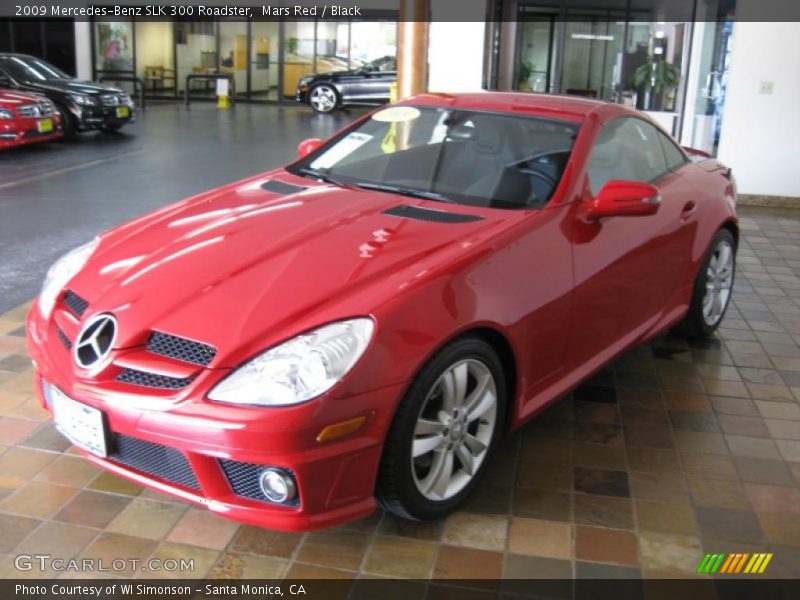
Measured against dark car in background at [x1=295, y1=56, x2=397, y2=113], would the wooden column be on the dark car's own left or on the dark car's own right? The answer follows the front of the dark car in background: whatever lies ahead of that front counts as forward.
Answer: on the dark car's own left

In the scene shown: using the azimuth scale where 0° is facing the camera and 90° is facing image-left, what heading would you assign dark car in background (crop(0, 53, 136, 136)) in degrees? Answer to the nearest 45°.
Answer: approximately 315°

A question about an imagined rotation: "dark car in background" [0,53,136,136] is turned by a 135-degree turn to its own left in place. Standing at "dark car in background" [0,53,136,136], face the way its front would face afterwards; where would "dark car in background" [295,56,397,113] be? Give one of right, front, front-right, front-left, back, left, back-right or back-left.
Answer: front-right

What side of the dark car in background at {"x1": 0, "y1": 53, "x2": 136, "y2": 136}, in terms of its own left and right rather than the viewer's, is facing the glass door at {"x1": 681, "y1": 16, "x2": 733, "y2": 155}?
front

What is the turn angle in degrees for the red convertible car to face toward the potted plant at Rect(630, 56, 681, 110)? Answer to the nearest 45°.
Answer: approximately 135° to its right

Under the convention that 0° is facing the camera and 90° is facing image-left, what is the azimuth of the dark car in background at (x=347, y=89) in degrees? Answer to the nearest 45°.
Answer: approximately 90°

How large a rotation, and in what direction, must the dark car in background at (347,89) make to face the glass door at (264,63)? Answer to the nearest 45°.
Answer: approximately 45° to its right

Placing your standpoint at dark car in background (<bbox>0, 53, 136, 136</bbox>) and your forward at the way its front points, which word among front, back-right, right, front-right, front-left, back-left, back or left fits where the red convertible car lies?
front-right

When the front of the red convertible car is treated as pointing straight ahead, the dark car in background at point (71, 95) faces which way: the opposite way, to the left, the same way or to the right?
to the left

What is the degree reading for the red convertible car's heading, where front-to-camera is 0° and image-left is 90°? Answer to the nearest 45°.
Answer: approximately 45°
